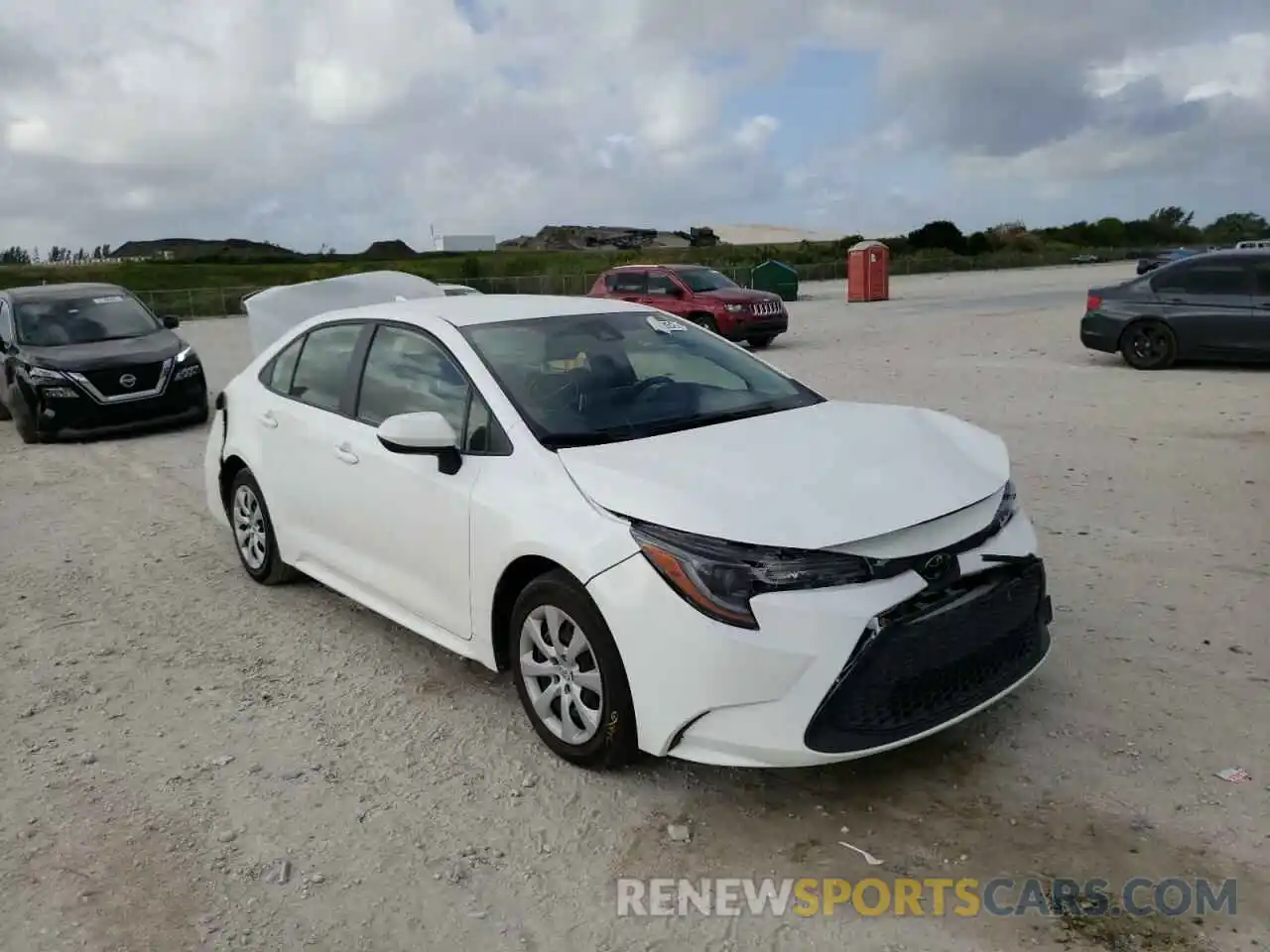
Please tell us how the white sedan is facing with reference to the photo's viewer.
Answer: facing the viewer and to the right of the viewer

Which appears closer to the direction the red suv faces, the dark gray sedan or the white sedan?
the dark gray sedan

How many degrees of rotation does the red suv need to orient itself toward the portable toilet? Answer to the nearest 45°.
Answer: approximately 135° to its left

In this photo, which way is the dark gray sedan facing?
to the viewer's right

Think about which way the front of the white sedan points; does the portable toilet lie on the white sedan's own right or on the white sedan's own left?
on the white sedan's own left

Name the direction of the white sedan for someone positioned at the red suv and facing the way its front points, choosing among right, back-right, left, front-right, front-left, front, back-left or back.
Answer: front-right

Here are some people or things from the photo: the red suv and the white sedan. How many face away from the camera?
0

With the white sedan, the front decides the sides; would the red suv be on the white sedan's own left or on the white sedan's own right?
on the white sedan's own left

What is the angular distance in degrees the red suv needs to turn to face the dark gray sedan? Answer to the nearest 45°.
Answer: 0° — it already faces it
